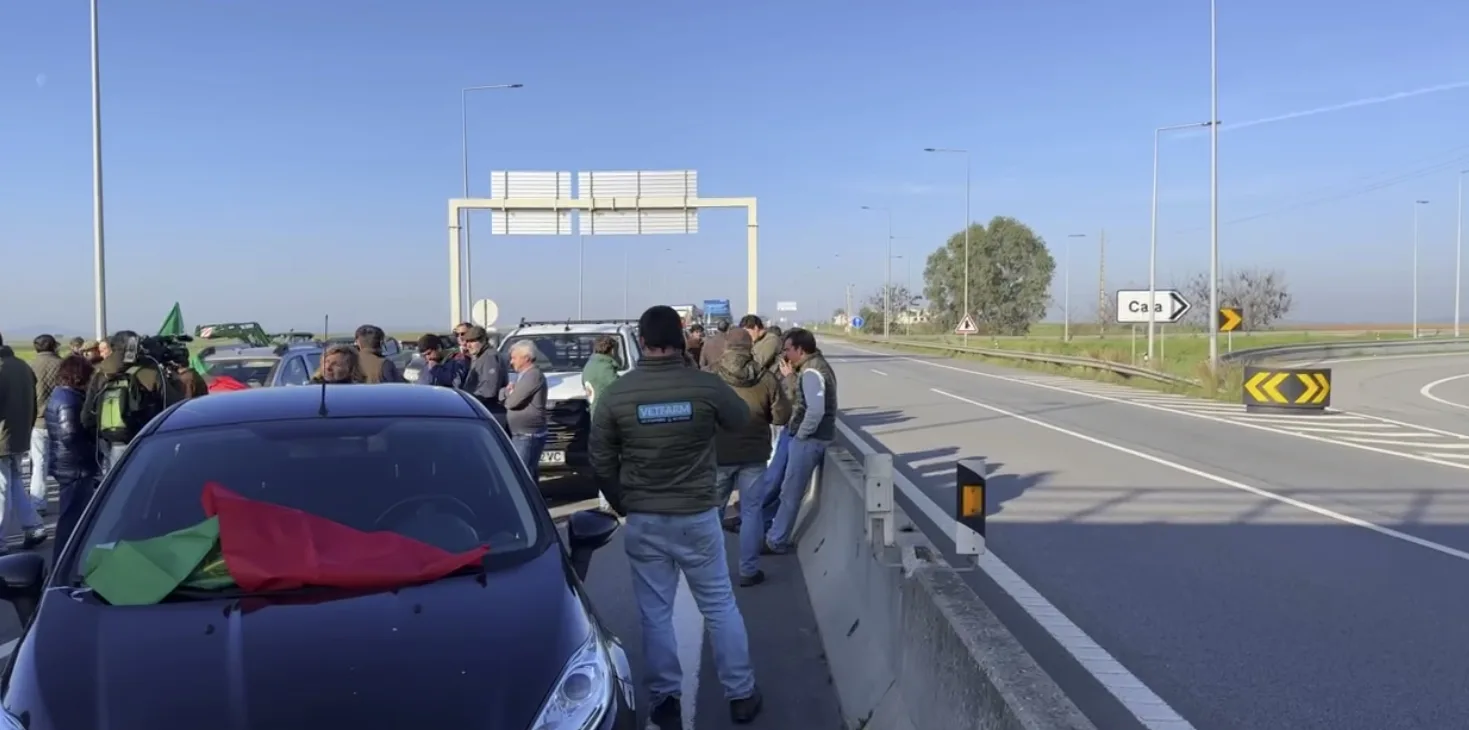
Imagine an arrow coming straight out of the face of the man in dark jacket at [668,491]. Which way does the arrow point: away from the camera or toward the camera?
away from the camera

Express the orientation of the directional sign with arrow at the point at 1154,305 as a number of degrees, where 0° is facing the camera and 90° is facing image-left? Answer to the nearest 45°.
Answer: approximately 0°

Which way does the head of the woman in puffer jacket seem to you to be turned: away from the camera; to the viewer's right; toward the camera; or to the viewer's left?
away from the camera

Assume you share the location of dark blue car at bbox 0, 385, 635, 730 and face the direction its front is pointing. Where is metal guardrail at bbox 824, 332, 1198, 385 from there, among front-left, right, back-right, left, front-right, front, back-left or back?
back-left

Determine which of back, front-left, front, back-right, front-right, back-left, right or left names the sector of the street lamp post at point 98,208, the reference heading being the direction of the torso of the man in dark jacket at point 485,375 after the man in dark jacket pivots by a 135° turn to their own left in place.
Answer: back-left

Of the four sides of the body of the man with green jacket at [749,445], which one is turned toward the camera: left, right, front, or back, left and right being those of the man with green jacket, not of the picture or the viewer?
back

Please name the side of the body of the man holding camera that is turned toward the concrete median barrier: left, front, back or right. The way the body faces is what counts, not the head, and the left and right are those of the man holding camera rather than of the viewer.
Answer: right

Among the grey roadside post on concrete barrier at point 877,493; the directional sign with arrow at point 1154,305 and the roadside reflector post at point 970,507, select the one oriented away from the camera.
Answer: the grey roadside post on concrete barrier at point 877,493

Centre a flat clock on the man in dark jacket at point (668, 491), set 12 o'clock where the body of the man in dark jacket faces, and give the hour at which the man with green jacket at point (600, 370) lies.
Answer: The man with green jacket is roughly at 12 o'clock from the man in dark jacket.

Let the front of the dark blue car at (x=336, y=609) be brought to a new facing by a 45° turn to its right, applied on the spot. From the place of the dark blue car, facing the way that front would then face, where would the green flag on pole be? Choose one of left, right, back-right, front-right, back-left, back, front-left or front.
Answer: back-right

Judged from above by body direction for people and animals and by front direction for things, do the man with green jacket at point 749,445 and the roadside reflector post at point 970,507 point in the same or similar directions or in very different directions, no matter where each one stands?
very different directions

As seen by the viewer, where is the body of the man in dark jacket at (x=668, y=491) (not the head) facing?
away from the camera
